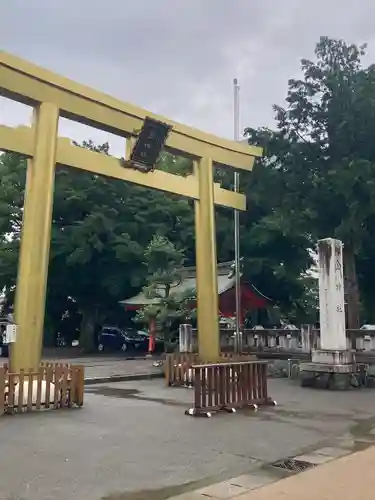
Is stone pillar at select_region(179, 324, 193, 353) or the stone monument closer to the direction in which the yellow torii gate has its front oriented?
the stone monument

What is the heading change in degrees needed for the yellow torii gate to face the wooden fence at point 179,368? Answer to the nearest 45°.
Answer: approximately 90° to its left

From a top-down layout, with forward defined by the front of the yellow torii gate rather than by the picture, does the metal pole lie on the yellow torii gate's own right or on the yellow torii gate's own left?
on the yellow torii gate's own left

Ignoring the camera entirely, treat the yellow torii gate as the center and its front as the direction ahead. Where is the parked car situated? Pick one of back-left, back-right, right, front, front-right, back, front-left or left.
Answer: back-left

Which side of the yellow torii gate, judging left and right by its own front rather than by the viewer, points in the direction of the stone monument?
left

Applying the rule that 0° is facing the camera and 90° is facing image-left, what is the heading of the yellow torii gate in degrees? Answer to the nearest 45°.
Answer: approximately 315°

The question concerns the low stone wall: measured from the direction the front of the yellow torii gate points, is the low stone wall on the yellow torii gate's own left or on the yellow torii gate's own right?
on the yellow torii gate's own left
